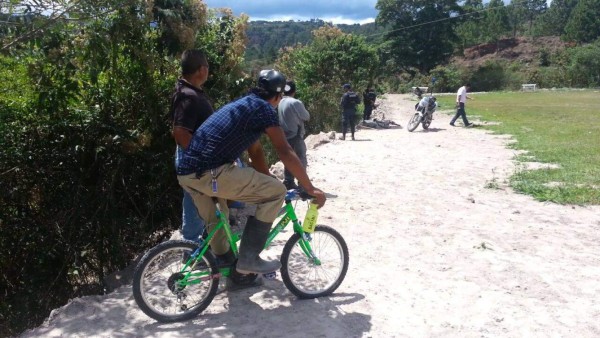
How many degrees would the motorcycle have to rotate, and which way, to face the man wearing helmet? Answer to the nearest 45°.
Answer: approximately 45° to its left

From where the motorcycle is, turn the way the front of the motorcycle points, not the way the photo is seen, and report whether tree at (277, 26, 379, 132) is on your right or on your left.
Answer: on your right

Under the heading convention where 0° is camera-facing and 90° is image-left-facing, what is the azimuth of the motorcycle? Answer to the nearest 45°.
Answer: approximately 45°

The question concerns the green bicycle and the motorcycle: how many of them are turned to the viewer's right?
1

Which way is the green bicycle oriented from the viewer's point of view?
to the viewer's right

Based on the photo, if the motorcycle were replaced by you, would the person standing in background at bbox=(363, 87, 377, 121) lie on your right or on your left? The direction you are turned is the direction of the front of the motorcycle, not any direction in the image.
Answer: on your right

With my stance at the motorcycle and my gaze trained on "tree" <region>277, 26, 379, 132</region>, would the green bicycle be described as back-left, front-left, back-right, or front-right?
back-left

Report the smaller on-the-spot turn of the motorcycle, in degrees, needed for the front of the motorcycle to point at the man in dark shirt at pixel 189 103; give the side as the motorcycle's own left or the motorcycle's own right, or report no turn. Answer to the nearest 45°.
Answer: approximately 45° to the motorcycle's own left

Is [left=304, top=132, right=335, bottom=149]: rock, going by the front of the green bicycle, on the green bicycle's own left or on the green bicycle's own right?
on the green bicycle's own left

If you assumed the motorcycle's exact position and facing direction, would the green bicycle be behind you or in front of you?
in front

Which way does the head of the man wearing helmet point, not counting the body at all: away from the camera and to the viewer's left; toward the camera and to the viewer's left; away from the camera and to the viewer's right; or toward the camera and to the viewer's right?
away from the camera and to the viewer's right

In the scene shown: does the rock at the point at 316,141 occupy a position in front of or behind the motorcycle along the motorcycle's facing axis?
in front

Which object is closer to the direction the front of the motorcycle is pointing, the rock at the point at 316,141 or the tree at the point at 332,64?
the rock
